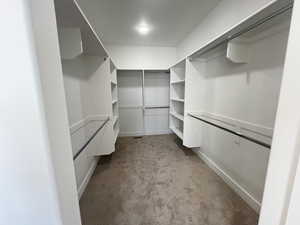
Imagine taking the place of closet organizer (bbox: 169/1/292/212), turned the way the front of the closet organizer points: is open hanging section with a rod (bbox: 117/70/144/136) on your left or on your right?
on your right

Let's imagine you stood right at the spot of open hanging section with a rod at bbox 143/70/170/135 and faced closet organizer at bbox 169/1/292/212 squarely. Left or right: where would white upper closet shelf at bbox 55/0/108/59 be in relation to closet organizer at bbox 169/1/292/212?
right

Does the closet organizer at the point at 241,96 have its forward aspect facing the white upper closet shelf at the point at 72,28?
yes

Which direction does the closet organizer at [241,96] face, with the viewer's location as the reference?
facing the viewer and to the left of the viewer

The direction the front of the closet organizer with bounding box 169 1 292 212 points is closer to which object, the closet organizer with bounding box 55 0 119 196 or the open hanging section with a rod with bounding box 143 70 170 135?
the closet organizer

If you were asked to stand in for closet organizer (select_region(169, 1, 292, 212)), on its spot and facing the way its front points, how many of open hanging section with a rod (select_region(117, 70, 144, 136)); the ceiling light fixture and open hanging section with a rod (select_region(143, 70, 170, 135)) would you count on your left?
0

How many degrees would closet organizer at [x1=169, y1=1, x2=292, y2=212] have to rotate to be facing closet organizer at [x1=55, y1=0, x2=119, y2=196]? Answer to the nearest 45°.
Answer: approximately 45° to its right

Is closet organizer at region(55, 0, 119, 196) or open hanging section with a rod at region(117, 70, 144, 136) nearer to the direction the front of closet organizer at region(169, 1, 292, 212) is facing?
the closet organizer

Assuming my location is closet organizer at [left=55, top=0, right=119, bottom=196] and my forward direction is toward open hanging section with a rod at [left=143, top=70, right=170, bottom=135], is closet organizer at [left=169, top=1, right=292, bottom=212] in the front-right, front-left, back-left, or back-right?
front-right

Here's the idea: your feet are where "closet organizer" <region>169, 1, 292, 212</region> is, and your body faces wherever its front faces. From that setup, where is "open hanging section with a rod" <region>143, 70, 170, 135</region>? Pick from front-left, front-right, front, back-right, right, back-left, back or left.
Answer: right
